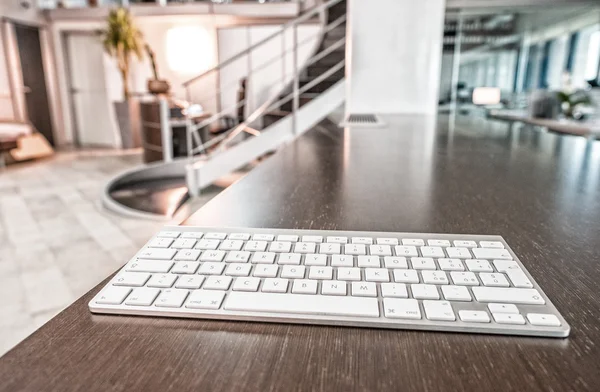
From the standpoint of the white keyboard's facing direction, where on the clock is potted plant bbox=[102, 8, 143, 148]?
The potted plant is roughly at 5 o'clock from the white keyboard.

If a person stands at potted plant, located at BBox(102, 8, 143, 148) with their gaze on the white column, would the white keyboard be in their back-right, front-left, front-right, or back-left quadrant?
front-right

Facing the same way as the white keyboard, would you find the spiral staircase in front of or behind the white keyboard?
behind

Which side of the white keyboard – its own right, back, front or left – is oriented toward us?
front

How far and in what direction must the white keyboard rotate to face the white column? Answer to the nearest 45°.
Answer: approximately 180°

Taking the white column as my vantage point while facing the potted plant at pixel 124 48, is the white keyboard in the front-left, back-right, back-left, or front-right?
back-left

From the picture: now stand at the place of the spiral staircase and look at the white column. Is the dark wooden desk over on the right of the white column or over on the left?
right

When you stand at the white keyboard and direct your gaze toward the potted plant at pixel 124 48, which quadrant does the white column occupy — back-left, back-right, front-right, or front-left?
front-right
